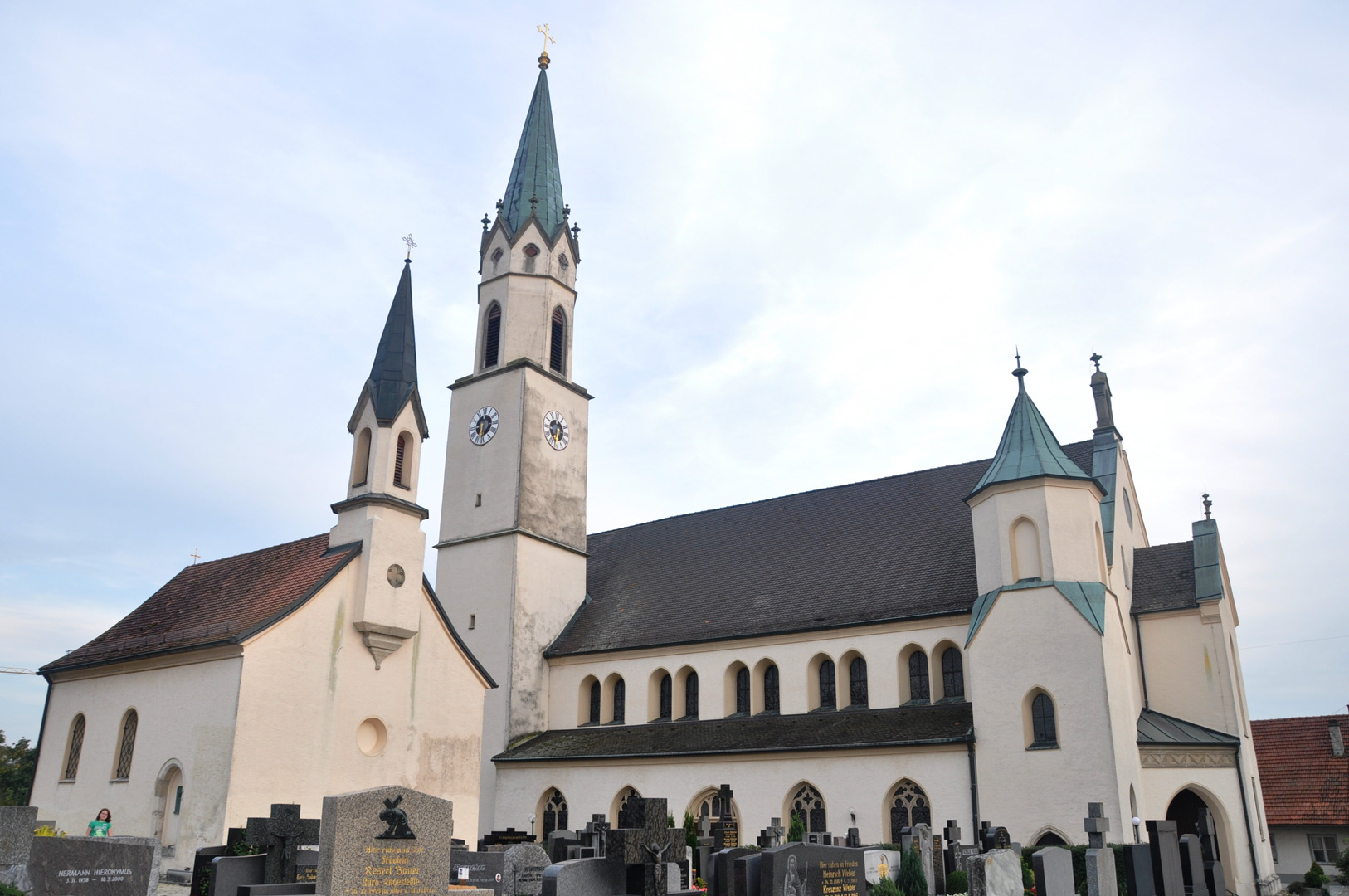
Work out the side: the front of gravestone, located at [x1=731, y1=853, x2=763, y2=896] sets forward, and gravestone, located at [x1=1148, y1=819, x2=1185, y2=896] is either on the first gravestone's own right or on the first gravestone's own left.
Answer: on the first gravestone's own left

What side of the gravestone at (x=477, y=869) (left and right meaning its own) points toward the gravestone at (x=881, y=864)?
left

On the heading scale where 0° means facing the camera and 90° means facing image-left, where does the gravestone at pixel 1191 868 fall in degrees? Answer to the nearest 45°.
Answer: approximately 45°

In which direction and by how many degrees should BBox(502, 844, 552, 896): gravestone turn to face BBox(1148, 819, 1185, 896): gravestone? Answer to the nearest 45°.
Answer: approximately 90° to its left

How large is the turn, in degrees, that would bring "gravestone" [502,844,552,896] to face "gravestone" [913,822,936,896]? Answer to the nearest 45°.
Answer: approximately 90° to its left

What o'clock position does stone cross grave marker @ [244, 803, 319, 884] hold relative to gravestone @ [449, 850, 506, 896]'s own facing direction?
The stone cross grave marker is roughly at 2 o'clock from the gravestone.

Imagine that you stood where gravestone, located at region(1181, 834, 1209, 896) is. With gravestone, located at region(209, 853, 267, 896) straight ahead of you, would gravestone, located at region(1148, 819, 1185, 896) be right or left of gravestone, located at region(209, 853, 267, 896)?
left
